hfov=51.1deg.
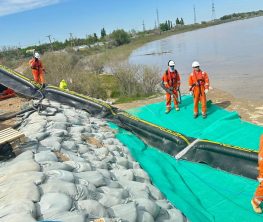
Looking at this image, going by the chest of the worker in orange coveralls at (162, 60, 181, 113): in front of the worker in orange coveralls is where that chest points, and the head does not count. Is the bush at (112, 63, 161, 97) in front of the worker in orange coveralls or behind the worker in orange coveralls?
behind

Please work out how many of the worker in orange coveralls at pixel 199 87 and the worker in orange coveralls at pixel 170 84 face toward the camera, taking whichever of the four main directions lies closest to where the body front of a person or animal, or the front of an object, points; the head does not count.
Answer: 2

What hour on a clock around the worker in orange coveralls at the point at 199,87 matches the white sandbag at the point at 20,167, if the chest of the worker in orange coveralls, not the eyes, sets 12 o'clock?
The white sandbag is roughly at 1 o'clock from the worker in orange coveralls.

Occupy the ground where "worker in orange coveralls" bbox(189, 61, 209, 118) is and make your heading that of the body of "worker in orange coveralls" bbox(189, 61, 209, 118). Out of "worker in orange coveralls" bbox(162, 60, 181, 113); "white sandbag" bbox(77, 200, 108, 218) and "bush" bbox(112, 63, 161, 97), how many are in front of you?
1

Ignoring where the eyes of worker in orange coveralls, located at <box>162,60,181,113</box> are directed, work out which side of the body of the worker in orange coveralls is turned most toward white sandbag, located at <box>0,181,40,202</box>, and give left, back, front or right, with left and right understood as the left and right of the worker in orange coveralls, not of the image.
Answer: front

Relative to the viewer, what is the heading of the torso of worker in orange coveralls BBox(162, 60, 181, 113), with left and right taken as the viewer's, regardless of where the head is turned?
facing the viewer

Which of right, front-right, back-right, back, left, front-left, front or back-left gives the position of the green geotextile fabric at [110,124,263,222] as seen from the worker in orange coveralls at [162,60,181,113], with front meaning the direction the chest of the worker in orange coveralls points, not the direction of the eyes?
front

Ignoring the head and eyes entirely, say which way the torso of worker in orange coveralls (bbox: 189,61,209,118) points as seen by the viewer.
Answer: toward the camera

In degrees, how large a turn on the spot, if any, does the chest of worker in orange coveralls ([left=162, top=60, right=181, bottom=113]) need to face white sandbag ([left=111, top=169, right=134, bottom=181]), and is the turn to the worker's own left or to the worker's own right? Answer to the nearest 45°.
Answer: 0° — they already face it

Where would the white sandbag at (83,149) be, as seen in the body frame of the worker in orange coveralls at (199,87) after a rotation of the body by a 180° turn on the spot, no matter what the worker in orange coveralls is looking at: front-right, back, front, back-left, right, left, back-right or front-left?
back-left

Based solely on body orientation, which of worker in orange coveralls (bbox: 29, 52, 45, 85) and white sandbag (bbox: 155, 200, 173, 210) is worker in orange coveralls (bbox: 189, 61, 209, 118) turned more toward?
the white sandbag

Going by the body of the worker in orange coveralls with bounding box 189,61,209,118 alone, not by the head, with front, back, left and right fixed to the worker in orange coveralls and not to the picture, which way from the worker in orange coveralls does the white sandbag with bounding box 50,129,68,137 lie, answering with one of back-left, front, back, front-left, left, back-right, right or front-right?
front-right

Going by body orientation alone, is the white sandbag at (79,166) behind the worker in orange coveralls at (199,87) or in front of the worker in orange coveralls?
in front

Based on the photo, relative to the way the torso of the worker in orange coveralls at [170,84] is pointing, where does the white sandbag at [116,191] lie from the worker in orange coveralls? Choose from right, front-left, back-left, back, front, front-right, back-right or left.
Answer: front

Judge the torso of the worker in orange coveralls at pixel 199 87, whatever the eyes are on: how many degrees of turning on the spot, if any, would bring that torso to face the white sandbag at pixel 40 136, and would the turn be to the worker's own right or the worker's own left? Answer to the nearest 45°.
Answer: approximately 45° to the worker's own right

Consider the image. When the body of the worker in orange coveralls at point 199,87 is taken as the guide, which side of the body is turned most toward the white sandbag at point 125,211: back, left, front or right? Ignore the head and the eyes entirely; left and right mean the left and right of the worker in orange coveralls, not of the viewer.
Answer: front

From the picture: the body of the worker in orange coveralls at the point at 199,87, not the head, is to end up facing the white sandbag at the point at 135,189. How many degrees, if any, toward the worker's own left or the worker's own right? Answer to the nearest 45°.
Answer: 0° — they already face it

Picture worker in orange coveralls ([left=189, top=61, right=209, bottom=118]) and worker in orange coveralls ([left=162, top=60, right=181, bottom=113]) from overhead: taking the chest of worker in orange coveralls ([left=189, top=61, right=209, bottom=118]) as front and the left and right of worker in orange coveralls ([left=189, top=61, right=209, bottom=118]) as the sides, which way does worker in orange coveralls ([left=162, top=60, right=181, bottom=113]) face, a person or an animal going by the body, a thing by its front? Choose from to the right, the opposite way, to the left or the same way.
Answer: the same way

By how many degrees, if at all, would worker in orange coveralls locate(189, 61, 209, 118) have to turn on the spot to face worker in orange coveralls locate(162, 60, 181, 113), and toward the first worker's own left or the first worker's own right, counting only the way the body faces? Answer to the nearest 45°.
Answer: approximately 135° to the first worker's own right
